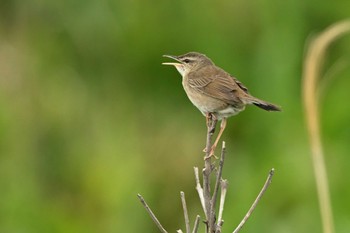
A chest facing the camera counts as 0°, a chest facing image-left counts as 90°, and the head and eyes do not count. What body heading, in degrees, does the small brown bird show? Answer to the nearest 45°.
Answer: approximately 90°
